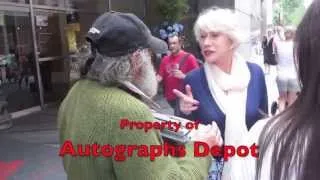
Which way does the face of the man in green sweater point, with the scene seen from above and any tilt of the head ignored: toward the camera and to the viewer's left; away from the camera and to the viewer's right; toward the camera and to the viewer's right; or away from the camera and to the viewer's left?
away from the camera and to the viewer's right

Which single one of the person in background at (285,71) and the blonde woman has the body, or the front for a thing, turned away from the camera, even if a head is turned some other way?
the person in background

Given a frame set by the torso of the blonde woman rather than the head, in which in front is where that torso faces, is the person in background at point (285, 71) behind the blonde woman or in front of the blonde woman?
behind

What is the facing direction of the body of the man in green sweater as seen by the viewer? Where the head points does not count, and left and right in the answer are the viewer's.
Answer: facing away from the viewer and to the right of the viewer

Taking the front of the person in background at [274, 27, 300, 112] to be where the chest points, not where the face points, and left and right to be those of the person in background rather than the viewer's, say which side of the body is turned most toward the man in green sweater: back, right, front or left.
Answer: back

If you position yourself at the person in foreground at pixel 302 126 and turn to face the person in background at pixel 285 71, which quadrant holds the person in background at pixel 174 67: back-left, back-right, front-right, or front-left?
front-left

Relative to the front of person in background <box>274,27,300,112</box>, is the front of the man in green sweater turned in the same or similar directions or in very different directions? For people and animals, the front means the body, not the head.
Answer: same or similar directions

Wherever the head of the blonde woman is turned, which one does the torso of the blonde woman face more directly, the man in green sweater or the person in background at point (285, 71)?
the man in green sweater

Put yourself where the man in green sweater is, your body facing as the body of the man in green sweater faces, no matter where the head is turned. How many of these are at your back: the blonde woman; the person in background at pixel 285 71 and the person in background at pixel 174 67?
0

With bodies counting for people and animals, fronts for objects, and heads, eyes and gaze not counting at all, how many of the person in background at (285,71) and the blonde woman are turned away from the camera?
1

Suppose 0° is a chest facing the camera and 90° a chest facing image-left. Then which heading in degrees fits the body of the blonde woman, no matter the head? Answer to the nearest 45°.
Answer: approximately 45°
